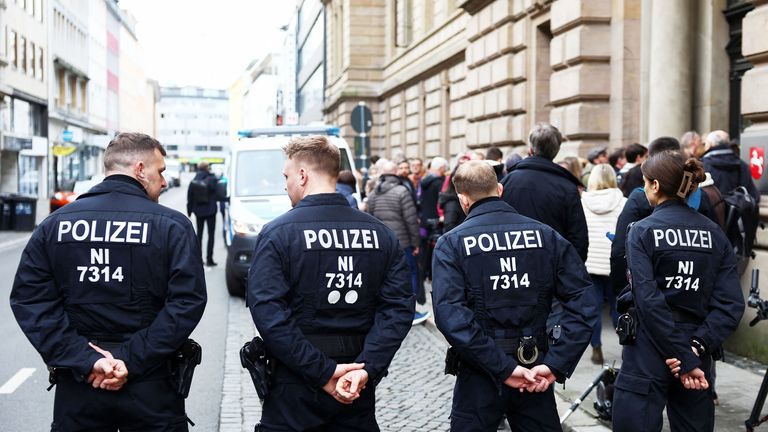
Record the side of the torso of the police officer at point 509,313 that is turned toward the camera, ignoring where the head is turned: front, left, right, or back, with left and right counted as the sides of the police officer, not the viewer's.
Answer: back

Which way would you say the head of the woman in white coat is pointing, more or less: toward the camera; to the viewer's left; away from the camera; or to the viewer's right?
away from the camera

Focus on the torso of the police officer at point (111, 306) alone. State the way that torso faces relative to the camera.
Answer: away from the camera

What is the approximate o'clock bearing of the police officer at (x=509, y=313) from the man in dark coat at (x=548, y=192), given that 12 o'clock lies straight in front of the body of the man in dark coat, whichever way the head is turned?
The police officer is roughly at 6 o'clock from the man in dark coat.

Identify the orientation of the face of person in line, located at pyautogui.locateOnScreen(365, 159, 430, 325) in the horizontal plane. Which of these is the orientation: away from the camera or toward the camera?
away from the camera

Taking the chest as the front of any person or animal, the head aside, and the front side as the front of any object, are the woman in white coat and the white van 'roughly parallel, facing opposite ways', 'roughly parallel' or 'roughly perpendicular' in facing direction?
roughly parallel, facing opposite ways

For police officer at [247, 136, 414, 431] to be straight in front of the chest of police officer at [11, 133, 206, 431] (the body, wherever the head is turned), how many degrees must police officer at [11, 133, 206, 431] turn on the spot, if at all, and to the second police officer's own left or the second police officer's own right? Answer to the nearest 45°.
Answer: approximately 90° to the second police officer's own right

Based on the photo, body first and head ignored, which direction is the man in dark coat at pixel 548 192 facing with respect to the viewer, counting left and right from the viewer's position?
facing away from the viewer

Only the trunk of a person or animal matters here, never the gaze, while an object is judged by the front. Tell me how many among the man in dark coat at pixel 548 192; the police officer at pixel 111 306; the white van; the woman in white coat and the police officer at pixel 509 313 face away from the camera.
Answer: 4

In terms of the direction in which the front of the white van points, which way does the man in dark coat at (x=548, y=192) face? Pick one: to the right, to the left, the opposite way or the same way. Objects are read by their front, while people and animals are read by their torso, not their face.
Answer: the opposite way

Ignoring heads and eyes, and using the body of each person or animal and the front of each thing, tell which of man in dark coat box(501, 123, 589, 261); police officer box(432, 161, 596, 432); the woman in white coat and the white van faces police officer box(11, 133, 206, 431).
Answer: the white van

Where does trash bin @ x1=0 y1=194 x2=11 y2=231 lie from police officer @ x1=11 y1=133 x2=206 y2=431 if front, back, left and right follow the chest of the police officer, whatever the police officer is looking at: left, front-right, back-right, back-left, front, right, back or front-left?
front

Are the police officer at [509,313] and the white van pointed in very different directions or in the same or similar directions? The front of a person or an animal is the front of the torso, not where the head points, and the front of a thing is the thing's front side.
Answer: very different directions

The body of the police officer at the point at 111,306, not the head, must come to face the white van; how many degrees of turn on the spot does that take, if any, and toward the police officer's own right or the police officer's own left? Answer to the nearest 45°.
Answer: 0° — they already face it

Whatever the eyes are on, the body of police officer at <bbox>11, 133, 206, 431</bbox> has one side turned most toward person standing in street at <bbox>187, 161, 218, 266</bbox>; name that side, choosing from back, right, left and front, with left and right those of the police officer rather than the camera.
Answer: front

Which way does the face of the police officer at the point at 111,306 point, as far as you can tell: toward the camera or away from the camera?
away from the camera

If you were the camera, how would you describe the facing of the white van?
facing the viewer

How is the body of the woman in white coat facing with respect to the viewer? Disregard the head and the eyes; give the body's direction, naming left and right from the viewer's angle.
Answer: facing away from the viewer
